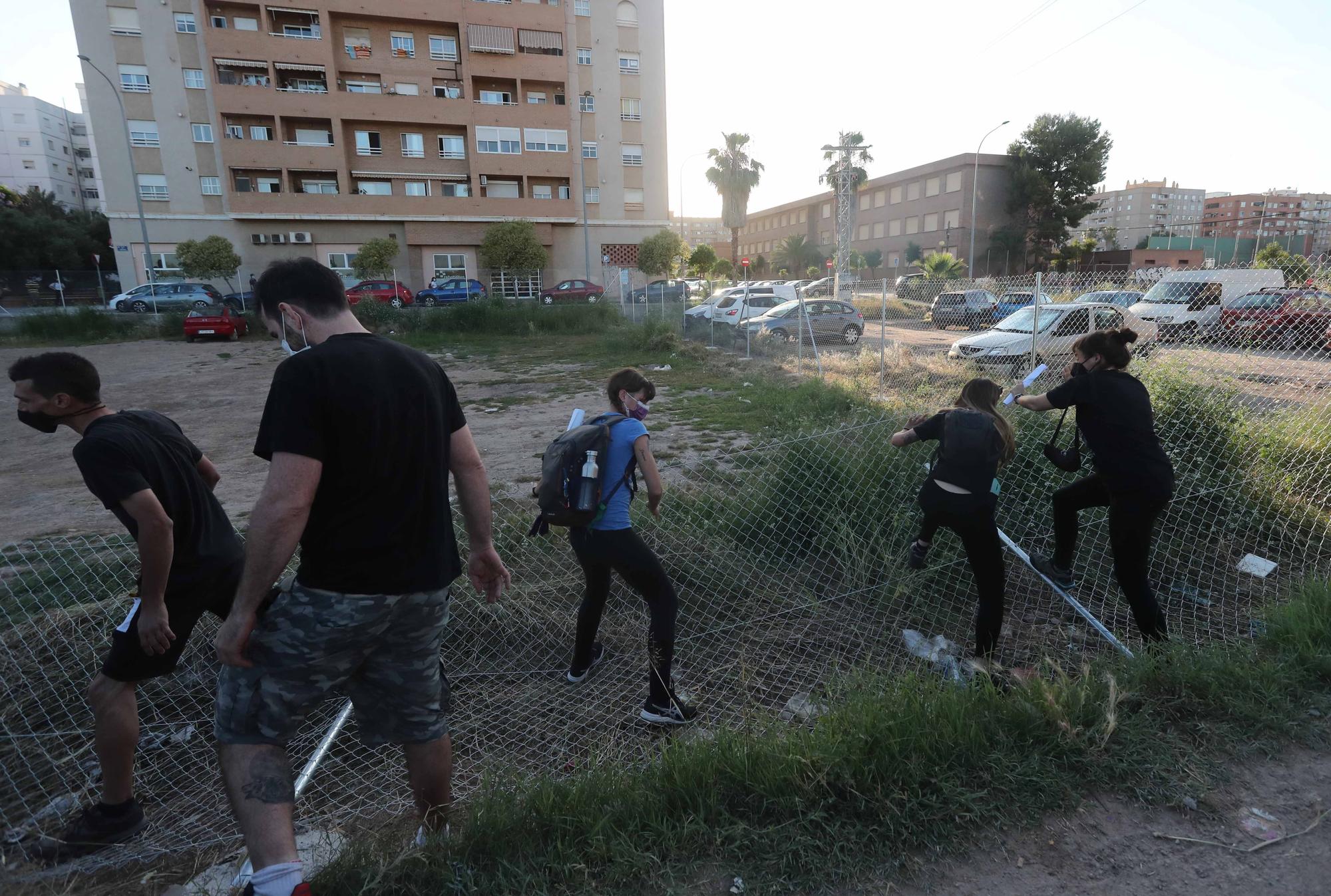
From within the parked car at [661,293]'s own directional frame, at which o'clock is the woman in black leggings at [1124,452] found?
The woman in black leggings is roughly at 9 o'clock from the parked car.

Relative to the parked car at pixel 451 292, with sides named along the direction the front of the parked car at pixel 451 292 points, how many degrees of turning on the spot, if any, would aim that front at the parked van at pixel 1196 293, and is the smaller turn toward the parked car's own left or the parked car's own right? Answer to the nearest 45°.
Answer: approximately 135° to the parked car's own left

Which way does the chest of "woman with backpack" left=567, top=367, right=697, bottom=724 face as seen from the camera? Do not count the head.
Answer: to the viewer's right

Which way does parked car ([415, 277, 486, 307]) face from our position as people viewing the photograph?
facing to the left of the viewer

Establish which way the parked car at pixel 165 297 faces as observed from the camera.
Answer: facing to the left of the viewer

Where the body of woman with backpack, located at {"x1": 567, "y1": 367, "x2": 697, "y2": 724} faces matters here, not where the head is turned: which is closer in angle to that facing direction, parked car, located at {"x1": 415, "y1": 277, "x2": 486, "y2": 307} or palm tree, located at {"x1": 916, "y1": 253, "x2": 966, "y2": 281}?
the palm tree

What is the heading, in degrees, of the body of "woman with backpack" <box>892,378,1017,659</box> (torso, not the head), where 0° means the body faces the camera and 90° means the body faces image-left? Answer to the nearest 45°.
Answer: approximately 180°

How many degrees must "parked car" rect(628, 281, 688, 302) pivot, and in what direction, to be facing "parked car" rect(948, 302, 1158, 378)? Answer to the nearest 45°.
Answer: approximately 90° to its left

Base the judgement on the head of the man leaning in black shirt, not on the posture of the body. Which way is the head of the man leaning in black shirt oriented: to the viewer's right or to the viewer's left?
to the viewer's left

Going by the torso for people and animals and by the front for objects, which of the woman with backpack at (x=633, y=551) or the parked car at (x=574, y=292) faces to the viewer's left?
the parked car
